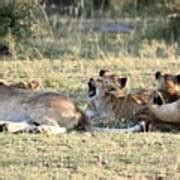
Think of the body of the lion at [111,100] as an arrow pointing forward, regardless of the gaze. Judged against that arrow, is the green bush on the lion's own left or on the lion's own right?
on the lion's own right

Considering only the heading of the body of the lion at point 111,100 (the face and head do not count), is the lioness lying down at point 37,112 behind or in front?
in front

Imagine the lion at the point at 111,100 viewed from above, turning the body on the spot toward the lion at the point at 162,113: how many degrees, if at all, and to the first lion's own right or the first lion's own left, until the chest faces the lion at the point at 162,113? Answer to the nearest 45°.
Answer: approximately 90° to the first lion's own left

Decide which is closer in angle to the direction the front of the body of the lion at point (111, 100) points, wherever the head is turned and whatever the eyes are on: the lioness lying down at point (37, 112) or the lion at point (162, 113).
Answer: the lioness lying down

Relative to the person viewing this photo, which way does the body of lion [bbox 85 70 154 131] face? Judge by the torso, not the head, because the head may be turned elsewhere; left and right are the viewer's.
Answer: facing the viewer and to the left of the viewer
